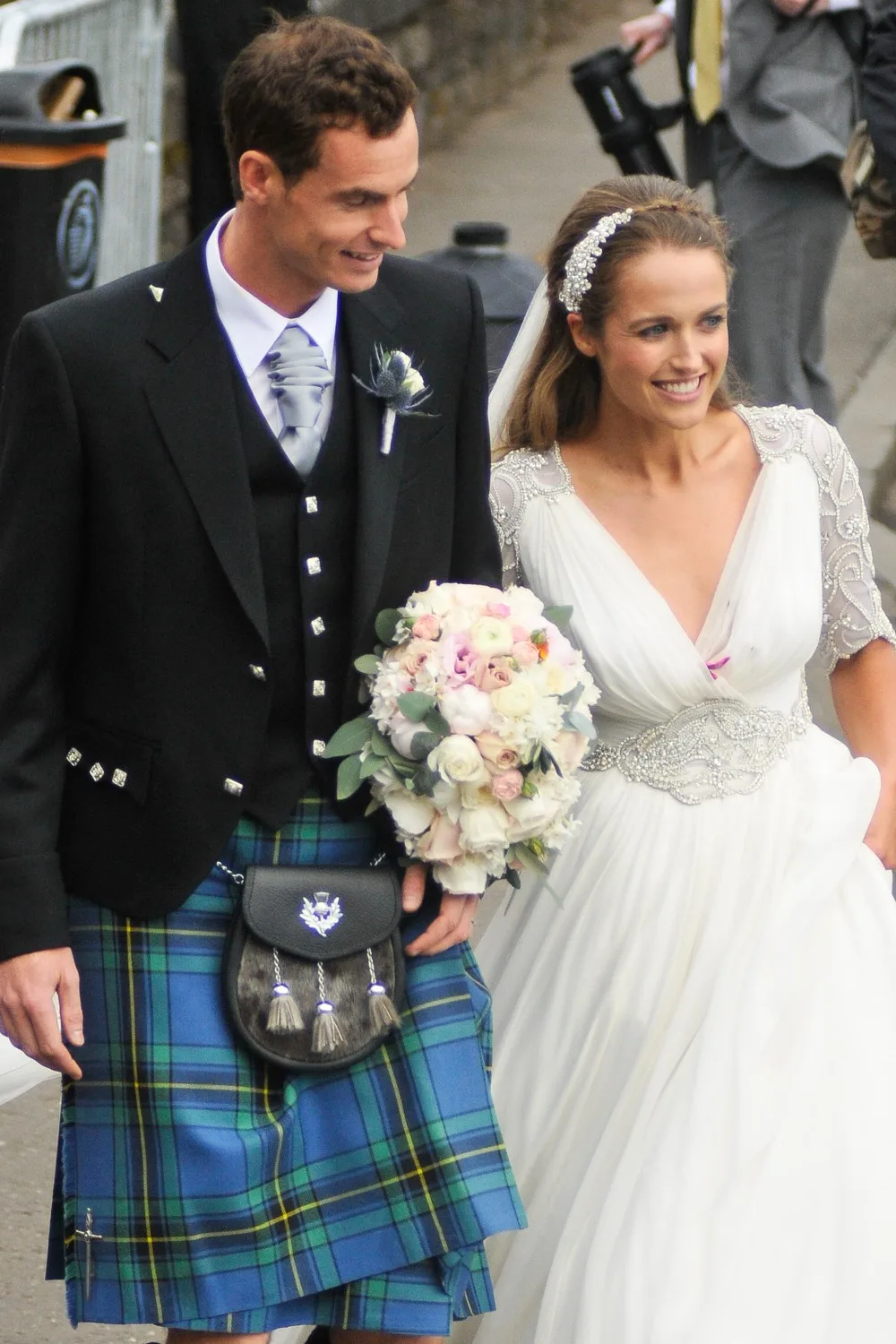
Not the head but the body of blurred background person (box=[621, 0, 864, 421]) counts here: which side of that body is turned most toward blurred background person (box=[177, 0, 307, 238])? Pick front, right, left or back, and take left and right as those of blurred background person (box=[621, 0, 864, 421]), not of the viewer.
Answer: right

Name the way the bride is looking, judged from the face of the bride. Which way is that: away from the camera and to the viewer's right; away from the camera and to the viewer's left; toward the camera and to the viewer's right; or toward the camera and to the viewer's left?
toward the camera and to the viewer's right

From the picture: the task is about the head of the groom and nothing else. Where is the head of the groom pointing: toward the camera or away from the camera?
toward the camera

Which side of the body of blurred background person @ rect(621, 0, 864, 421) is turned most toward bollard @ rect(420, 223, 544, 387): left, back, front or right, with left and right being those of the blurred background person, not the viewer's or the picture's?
front

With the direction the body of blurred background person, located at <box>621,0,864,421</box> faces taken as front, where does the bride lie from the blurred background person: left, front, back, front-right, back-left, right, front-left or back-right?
front-left

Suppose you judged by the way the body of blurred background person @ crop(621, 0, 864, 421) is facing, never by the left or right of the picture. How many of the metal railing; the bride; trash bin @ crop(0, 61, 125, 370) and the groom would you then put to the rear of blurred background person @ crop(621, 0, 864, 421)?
0

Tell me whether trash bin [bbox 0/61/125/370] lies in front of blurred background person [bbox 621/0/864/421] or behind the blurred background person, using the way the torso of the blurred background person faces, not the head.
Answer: in front

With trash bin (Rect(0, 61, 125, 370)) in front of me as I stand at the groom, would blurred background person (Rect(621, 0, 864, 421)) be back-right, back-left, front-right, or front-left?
front-right

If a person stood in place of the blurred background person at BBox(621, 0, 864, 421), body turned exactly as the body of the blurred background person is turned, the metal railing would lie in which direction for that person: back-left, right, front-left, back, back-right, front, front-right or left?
front-right

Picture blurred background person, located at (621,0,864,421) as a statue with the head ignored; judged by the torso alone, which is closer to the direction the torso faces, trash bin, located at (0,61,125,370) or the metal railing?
the trash bin

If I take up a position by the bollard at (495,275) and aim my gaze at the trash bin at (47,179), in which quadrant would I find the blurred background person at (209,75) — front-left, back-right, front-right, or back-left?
front-right

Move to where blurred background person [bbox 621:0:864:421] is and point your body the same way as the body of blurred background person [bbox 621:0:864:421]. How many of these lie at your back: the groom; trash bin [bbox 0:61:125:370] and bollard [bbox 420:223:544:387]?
0

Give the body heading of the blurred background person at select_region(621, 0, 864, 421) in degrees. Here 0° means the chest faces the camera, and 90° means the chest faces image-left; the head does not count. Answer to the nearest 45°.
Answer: approximately 45°
